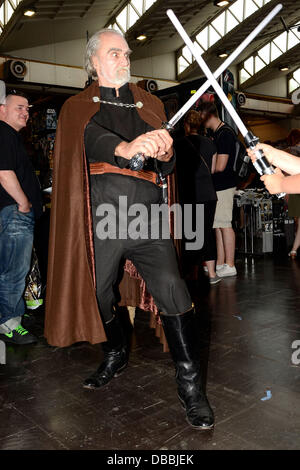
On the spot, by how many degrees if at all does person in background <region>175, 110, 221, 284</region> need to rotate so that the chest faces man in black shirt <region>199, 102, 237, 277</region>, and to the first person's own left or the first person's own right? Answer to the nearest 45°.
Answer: approximately 45° to the first person's own right

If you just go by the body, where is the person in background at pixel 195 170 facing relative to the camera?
away from the camera

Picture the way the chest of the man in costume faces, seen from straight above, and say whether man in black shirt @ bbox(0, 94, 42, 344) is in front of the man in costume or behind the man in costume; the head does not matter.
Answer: behind

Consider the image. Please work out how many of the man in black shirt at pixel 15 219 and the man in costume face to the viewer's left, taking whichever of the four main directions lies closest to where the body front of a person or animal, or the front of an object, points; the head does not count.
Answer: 0

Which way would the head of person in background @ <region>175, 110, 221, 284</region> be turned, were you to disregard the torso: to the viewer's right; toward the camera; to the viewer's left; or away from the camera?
away from the camera

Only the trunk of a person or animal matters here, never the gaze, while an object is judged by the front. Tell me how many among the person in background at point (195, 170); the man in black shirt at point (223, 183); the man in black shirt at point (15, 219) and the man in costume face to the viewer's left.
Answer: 1

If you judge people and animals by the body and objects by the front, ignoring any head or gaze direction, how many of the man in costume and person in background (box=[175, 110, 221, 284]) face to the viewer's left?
0

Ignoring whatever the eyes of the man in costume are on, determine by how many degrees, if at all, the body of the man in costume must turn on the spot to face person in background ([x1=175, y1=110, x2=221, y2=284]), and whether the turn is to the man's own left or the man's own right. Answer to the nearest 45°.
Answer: approximately 135° to the man's own left

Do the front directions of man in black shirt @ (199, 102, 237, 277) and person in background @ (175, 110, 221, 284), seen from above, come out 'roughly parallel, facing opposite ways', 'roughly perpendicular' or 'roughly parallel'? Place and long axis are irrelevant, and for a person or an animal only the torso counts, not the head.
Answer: roughly perpendicular

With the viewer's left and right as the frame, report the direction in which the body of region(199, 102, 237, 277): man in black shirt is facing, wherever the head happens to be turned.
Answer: facing to the left of the viewer

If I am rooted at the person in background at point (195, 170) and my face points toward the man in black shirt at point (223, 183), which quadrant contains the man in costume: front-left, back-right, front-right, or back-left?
back-right

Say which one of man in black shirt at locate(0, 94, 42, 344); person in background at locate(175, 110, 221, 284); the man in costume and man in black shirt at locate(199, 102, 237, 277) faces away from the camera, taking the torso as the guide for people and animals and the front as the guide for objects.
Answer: the person in background
